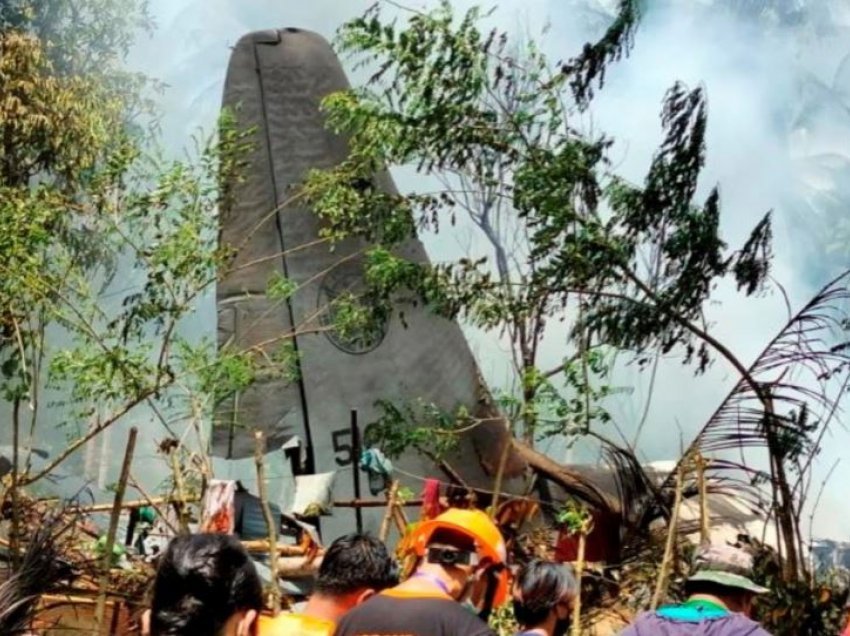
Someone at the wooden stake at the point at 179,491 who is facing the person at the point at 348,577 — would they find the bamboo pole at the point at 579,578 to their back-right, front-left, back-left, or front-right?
front-left

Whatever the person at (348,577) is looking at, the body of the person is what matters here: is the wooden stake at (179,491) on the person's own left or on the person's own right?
on the person's own left

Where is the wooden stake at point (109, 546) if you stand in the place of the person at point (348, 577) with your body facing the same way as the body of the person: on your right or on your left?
on your left

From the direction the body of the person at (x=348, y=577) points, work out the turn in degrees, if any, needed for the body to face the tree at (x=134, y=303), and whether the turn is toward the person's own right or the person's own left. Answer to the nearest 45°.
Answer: approximately 45° to the person's own left

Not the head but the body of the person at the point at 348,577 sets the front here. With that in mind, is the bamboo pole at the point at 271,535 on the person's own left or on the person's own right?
on the person's own left

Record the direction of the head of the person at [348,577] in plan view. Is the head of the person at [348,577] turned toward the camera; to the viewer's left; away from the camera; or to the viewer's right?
away from the camera

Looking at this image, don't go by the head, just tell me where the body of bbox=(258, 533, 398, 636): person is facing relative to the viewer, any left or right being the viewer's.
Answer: facing away from the viewer and to the right of the viewer

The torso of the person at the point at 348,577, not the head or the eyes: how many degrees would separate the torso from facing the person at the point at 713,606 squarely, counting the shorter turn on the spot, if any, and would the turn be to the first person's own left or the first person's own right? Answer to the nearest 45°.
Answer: approximately 45° to the first person's own right

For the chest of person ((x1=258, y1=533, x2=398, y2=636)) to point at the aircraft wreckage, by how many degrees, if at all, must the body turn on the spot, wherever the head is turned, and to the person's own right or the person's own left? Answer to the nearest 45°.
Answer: approximately 45° to the person's own left
